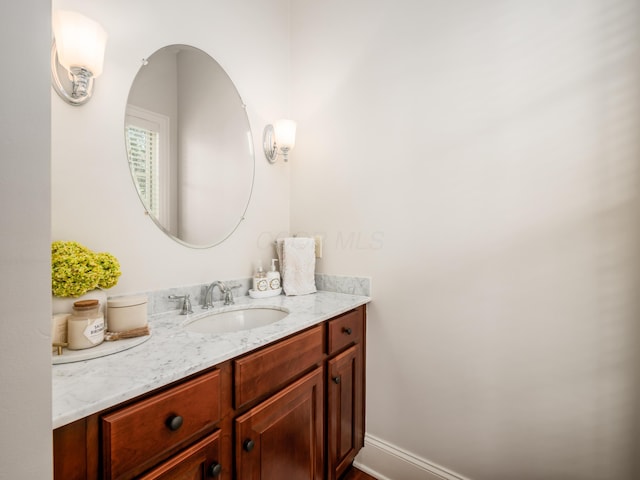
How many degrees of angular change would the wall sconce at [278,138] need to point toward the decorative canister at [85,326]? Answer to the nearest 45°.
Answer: approximately 90° to its right

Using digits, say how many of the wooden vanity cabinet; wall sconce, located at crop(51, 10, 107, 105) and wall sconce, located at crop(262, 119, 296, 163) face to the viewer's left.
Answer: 0

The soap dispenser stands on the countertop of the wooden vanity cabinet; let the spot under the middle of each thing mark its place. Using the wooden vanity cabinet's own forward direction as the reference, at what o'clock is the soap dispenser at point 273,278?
The soap dispenser is roughly at 8 o'clock from the wooden vanity cabinet.

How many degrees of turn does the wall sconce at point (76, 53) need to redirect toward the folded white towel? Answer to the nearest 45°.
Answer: approximately 45° to its left

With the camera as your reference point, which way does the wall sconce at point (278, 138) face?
facing the viewer and to the right of the viewer

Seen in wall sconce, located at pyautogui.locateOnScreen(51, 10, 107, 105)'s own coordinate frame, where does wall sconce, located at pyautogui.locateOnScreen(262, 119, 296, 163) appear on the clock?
wall sconce, located at pyautogui.locateOnScreen(262, 119, 296, 163) is roughly at 10 o'clock from wall sconce, located at pyautogui.locateOnScreen(51, 10, 107, 105).

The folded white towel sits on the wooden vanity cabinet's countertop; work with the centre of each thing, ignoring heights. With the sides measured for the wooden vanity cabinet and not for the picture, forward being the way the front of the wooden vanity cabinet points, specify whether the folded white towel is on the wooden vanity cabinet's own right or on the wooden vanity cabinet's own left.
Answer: on the wooden vanity cabinet's own left

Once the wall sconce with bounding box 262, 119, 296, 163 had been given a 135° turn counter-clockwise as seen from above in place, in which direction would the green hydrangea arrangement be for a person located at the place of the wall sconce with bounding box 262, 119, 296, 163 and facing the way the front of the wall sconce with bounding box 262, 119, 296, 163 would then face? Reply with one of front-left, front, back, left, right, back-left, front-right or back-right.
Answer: back-left
